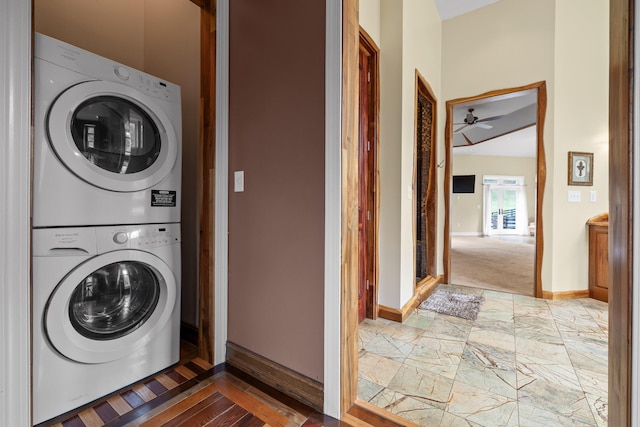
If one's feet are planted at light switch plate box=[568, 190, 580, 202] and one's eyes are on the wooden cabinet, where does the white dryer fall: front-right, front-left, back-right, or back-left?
back-right

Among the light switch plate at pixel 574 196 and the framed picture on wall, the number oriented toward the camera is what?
2

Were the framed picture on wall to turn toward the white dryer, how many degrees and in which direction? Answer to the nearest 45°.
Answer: approximately 45° to its right

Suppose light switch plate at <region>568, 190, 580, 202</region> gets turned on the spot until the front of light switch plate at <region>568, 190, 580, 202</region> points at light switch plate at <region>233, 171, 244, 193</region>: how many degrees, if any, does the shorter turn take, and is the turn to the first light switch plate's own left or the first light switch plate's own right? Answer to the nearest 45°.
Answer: approximately 45° to the first light switch plate's own right

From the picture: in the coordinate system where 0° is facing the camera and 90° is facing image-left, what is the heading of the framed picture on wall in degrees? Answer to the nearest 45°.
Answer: approximately 0°

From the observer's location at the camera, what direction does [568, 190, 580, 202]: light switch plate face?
facing the viewer

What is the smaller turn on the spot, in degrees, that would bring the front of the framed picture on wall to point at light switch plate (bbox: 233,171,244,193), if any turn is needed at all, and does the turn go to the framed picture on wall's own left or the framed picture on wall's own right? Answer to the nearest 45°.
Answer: approximately 45° to the framed picture on wall's own right

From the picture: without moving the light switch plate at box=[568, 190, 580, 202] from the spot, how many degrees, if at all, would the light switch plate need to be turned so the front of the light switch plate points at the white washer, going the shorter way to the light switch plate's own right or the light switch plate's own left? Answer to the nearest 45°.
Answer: approximately 45° to the light switch plate's own right

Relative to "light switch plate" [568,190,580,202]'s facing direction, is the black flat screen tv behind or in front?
behind
